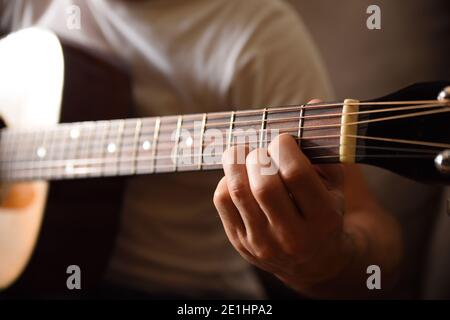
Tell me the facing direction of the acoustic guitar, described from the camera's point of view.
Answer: facing the viewer and to the left of the viewer
